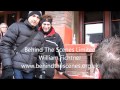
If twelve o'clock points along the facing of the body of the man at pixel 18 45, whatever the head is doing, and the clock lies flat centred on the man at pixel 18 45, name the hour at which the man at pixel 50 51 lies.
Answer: the man at pixel 50 51 is roughly at 9 o'clock from the man at pixel 18 45.

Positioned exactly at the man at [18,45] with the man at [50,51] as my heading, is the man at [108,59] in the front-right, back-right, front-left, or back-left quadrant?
front-right

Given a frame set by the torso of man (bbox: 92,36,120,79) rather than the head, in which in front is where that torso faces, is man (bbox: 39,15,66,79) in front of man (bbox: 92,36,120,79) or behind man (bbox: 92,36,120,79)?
in front

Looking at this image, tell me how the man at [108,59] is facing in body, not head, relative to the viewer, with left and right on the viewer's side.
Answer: facing away from the viewer

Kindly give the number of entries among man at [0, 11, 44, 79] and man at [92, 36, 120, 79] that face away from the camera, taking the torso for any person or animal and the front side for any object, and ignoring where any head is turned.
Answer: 1

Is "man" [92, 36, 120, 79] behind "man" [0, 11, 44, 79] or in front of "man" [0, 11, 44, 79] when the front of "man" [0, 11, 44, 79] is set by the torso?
in front

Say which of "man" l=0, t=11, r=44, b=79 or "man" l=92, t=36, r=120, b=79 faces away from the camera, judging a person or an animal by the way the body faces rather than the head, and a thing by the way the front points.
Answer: "man" l=92, t=36, r=120, b=79

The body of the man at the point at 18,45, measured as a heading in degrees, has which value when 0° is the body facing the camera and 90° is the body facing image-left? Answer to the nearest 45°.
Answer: approximately 315°
